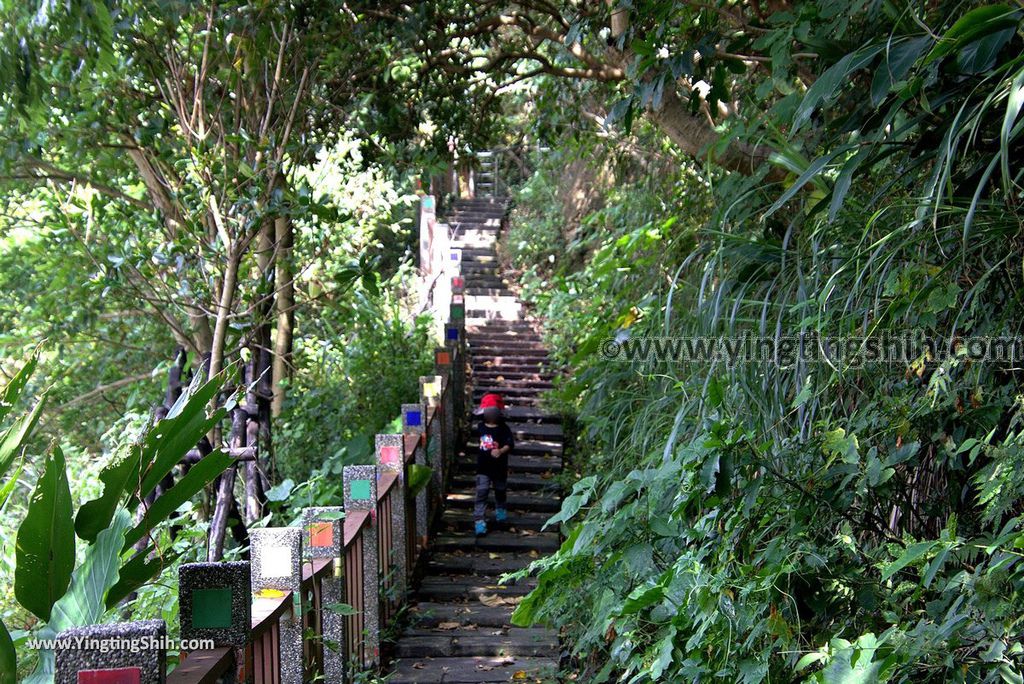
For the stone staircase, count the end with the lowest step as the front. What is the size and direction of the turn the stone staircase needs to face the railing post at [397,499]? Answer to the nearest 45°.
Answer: approximately 45° to its right

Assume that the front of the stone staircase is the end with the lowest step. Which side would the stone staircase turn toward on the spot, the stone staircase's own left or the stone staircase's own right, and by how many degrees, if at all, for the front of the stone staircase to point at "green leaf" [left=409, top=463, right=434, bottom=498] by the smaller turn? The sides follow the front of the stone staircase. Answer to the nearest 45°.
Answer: approximately 45° to the stone staircase's own right

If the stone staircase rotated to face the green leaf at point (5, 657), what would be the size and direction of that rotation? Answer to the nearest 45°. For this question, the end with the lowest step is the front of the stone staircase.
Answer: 0° — it already faces it

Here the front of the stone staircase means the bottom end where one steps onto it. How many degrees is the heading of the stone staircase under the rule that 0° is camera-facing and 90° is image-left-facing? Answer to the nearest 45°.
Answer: approximately 0°
